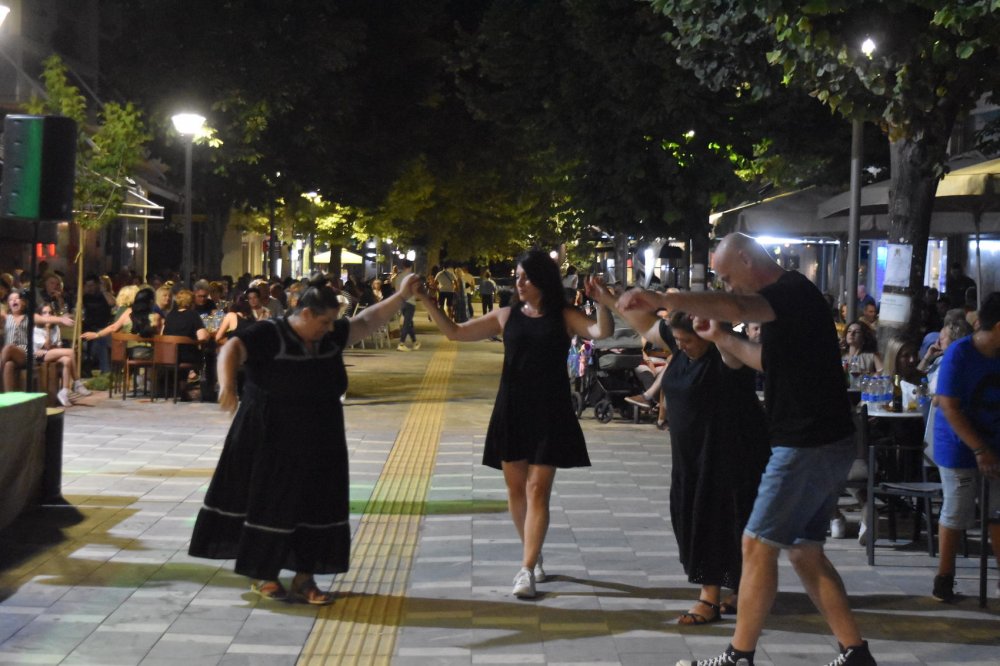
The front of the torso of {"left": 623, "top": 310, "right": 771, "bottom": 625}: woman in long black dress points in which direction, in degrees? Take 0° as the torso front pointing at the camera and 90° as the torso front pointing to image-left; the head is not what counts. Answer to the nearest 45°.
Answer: approximately 45°

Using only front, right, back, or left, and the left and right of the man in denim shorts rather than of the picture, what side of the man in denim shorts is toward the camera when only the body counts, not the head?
left

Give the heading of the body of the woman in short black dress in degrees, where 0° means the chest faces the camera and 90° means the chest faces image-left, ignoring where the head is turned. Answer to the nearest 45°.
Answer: approximately 0°

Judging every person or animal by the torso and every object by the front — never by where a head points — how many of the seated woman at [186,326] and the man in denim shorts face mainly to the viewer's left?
1

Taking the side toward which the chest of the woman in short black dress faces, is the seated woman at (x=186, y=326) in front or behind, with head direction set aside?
behind
